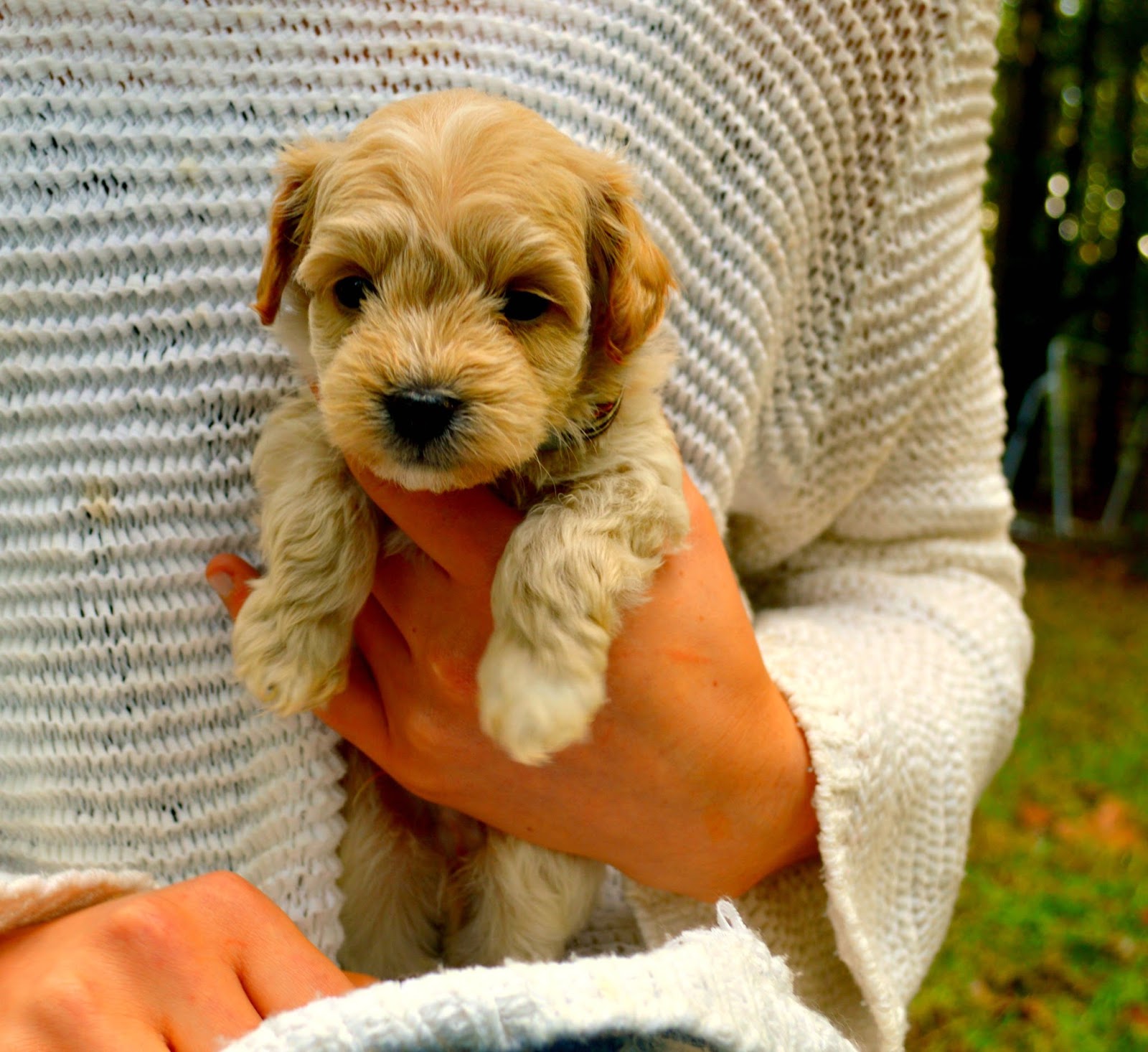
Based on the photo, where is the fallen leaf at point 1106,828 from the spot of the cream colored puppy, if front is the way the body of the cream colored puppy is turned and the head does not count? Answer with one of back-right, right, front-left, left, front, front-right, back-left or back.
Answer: back-left

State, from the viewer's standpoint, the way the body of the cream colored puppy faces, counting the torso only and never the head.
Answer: toward the camera
